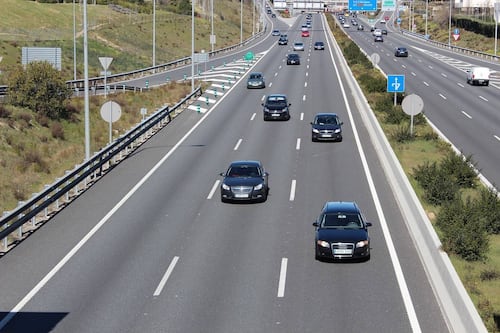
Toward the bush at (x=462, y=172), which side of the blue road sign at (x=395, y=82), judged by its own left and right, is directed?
front

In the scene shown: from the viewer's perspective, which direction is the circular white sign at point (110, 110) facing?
away from the camera

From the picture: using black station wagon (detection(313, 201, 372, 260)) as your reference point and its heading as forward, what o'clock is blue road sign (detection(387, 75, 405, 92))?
The blue road sign is roughly at 6 o'clock from the black station wagon.

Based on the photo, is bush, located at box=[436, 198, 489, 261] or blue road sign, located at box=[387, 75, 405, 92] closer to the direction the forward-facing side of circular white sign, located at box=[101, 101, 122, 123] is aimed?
the blue road sign

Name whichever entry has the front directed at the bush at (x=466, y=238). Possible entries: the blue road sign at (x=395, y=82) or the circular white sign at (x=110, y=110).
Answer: the blue road sign

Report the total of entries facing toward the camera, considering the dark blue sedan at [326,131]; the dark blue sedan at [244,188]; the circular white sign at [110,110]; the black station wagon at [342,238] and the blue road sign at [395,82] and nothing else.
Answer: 4

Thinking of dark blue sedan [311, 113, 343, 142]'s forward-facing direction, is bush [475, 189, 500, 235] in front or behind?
in front

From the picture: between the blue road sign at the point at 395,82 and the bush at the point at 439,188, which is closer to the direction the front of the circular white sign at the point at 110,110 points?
the blue road sign

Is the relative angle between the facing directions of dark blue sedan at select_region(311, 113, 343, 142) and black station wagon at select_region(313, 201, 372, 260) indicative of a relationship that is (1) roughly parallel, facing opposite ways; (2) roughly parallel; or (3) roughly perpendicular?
roughly parallel

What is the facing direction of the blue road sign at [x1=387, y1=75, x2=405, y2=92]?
toward the camera

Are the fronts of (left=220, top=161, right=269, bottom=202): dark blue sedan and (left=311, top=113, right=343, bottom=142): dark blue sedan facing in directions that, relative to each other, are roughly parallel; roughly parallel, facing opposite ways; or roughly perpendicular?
roughly parallel

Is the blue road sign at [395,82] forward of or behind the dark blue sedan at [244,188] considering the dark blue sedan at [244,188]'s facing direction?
behind

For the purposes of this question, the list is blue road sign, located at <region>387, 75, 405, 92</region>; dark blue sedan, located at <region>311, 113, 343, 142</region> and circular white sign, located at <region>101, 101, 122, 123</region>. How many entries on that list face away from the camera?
1

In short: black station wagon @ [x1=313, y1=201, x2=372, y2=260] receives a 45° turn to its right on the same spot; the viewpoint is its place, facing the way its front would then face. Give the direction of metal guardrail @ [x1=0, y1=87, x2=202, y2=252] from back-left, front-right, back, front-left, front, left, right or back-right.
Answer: right

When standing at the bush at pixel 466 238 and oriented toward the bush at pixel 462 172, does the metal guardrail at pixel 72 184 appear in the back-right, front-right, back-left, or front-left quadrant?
front-left

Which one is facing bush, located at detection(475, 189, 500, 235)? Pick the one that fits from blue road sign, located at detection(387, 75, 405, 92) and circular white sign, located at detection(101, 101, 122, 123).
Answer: the blue road sign

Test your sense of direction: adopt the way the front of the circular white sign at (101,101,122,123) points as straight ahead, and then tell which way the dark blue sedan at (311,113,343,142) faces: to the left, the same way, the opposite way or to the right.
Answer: the opposite way

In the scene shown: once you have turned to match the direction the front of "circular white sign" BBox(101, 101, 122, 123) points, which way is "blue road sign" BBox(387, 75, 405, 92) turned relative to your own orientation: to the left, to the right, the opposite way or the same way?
the opposite way
